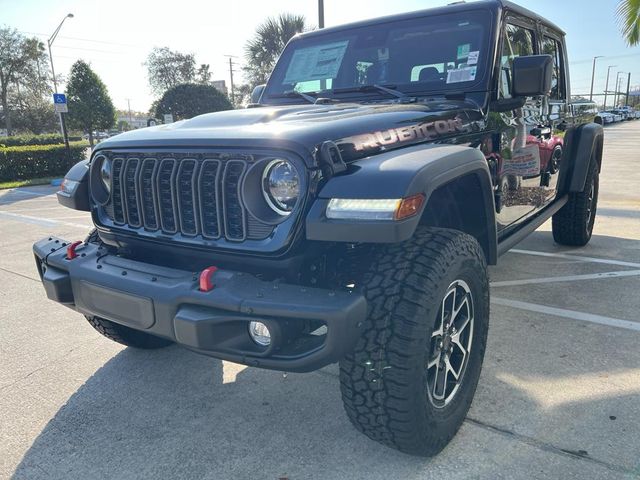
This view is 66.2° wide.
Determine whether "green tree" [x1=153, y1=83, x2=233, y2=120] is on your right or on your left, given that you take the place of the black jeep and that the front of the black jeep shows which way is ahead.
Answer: on your right

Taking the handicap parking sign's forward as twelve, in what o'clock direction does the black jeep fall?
The black jeep is roughly at 12 o'clock from the handicap parking sign.

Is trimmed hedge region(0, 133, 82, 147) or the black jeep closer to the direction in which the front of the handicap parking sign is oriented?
the black jeep

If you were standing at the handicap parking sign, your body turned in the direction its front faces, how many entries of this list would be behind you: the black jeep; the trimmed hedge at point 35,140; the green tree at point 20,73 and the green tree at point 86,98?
3

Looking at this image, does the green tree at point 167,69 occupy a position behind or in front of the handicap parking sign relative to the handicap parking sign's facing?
behind

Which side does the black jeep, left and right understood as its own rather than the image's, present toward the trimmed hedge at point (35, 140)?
right

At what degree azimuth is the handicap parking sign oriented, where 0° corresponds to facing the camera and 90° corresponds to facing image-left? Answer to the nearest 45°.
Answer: approximately 0°
